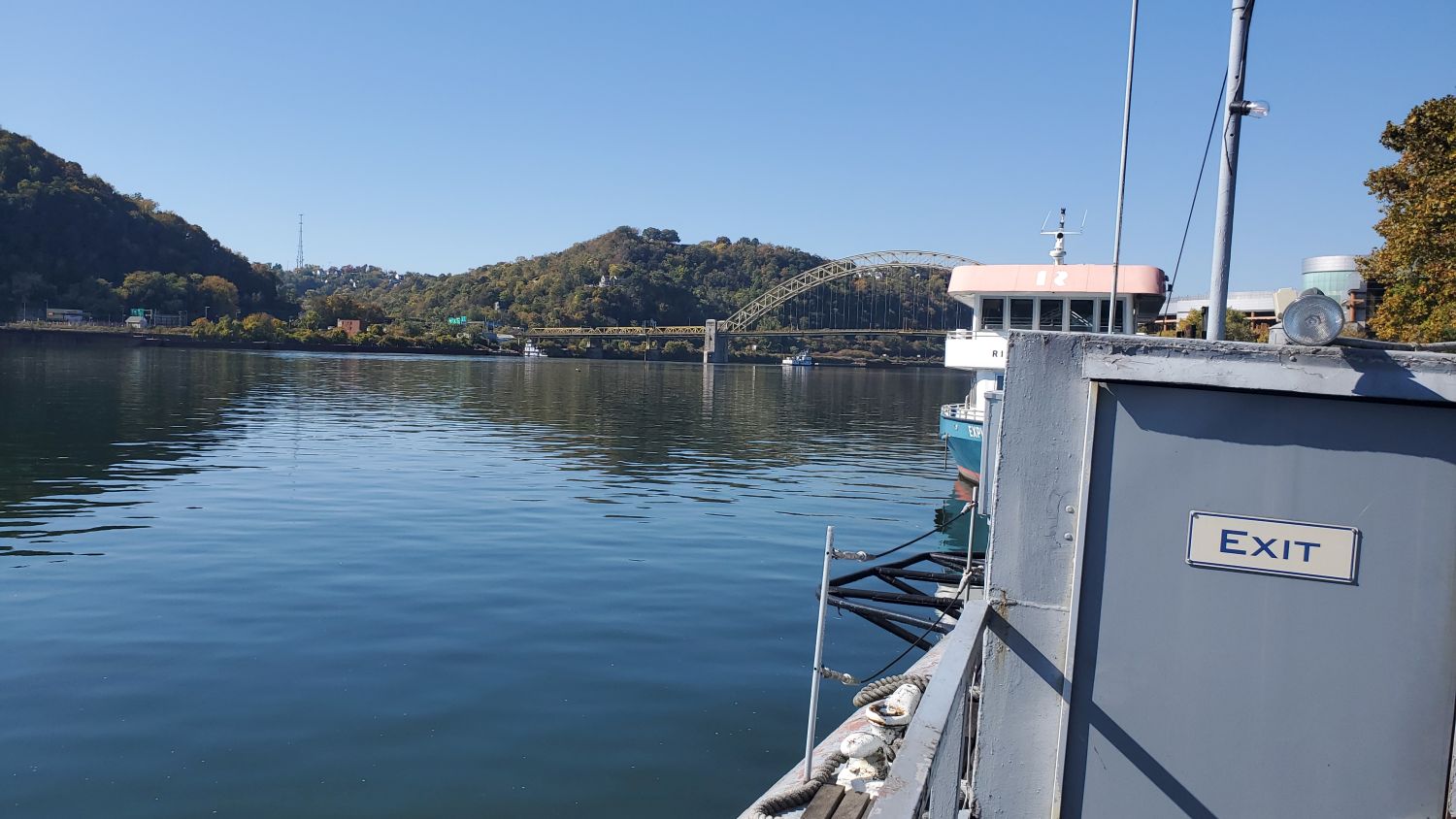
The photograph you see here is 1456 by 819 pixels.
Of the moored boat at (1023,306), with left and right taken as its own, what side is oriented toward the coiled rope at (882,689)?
front

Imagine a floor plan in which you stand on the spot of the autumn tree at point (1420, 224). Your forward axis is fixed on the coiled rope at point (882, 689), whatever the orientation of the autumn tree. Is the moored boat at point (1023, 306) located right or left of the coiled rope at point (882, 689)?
right

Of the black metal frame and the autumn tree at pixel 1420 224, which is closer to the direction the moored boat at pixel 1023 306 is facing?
the black metal frame

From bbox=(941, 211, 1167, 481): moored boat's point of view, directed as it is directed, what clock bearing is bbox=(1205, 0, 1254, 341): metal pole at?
The metal pole is roughly at 12 o'clock from the moored boat.

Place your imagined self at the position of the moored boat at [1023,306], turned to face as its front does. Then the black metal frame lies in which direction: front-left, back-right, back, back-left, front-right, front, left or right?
front

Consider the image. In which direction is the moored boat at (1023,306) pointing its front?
toward the camera

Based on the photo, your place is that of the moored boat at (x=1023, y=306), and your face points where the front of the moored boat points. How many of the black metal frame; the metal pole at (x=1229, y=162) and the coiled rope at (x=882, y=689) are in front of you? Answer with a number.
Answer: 3
